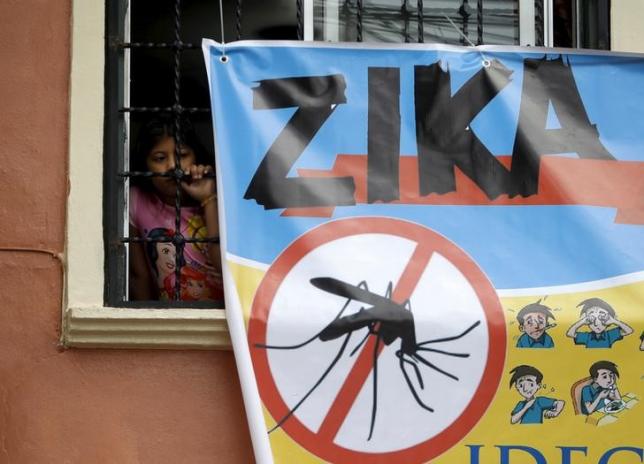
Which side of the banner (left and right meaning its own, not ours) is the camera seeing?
front
